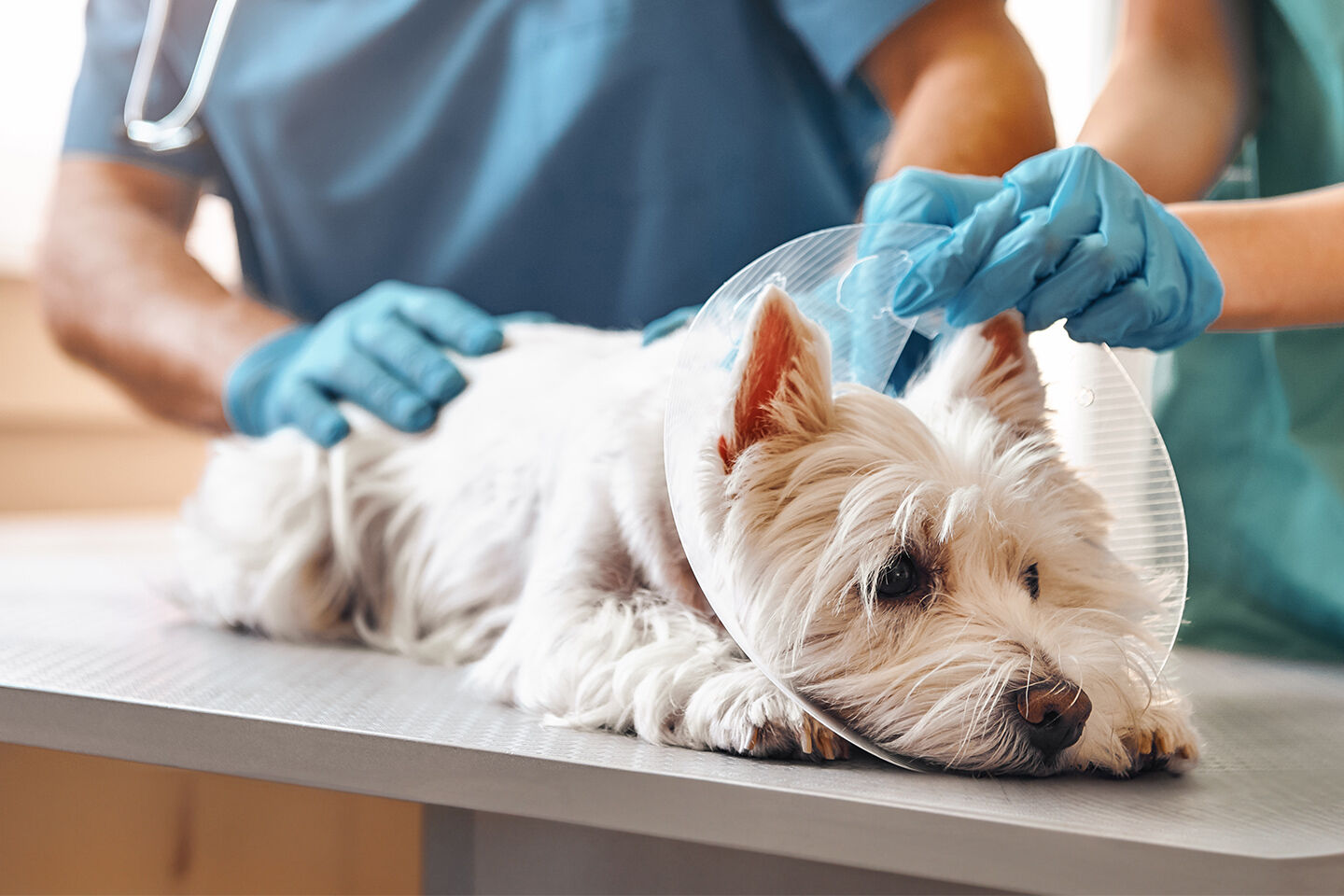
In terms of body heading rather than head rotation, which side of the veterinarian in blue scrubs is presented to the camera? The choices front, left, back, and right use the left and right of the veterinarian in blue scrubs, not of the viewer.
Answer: front

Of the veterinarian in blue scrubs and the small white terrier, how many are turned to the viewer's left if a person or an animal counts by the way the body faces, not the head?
0

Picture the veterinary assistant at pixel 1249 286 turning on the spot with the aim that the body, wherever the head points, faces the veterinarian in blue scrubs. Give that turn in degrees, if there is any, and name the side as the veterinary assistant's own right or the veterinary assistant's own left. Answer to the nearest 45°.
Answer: approximately 45° to the veterinary assistant's own right

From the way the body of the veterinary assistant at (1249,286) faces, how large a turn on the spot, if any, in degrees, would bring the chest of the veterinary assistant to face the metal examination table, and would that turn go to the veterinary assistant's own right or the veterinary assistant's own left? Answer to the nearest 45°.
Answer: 0° — they already face it

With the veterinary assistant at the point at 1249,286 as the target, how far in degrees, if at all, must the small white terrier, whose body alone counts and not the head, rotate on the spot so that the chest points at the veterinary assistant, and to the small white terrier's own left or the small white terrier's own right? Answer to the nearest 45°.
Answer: approximately 90° to the small white terrier's own left

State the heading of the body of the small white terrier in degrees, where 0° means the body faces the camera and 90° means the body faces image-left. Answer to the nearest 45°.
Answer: approximately 315°

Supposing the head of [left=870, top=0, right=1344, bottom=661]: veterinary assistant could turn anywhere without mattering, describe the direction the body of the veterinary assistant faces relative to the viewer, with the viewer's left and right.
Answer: facing the viewer and to the left of the viewer

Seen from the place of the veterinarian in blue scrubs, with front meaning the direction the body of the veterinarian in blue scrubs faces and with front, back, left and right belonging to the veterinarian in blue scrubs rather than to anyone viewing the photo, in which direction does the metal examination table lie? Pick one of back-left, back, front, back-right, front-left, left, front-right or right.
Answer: front

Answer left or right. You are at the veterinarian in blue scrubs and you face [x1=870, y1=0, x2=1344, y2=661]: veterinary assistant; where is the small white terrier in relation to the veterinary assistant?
right

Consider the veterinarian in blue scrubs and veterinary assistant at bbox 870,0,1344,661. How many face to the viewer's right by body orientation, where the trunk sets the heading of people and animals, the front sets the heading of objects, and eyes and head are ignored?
0
